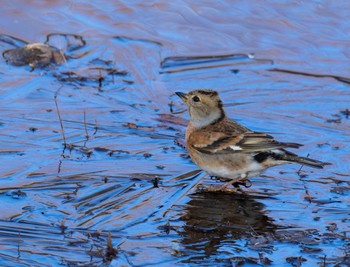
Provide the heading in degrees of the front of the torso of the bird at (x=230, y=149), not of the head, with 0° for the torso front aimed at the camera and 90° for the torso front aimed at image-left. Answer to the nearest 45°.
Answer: approximately 90°
